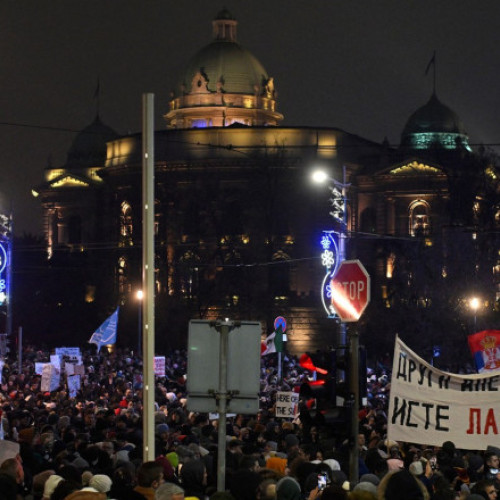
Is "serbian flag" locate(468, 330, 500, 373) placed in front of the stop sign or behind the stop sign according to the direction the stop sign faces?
behind

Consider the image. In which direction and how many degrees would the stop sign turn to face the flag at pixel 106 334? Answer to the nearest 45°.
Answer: approximately 135° to its right

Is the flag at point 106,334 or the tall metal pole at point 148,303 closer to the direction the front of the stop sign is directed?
the tall metal pole

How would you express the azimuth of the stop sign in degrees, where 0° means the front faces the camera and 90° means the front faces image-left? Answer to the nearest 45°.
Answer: approximately 45°
